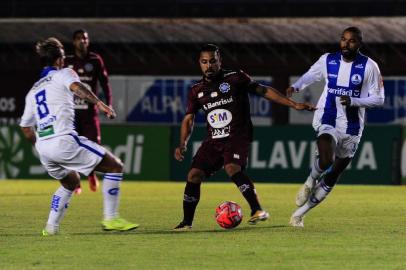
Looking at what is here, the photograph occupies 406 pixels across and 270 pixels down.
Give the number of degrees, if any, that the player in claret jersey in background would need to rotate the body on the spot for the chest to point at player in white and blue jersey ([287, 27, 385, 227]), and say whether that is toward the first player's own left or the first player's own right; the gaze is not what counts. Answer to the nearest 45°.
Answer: approximately 45° to the first player's own left

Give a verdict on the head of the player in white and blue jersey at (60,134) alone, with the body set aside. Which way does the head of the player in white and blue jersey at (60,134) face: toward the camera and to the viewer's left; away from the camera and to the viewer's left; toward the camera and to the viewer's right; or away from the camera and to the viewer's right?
away from the camera and to the viewer's right

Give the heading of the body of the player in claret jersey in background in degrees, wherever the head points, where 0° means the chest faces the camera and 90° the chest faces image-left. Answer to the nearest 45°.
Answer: approximately 0°

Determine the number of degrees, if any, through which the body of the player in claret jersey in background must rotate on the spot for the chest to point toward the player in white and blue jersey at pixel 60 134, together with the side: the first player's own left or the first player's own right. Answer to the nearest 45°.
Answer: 0° — they already face them

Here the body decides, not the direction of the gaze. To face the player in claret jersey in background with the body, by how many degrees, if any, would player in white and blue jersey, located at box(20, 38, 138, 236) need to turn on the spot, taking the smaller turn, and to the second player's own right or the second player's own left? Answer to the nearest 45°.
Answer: approximately 45° to the second player's own left

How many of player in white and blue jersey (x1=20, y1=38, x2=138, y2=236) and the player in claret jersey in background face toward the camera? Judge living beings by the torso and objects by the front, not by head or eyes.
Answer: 1

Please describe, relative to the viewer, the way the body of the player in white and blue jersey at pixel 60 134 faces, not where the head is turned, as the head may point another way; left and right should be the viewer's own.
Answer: facing away from the viewer and to the right of the viewer
